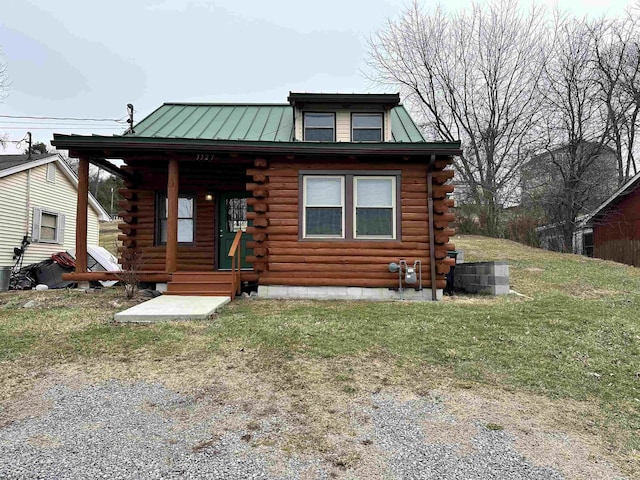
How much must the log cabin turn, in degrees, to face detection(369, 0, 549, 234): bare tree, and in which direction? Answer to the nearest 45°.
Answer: approximately 135° to its left

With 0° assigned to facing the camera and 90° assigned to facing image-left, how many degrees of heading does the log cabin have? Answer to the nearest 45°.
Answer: approximately 0°

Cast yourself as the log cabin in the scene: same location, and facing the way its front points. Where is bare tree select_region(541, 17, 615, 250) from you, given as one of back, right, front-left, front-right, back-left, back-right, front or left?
back-left

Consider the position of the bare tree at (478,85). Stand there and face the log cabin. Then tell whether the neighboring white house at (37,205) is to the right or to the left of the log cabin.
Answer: right

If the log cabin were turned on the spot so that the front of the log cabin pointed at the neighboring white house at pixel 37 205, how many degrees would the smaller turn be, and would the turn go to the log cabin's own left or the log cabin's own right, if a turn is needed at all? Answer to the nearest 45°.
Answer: approximately 135° to the log cabin's own right

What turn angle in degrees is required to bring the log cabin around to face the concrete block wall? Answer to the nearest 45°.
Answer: approximately 90° to its left

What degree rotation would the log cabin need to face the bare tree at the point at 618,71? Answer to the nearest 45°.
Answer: approximately 135° to its left
